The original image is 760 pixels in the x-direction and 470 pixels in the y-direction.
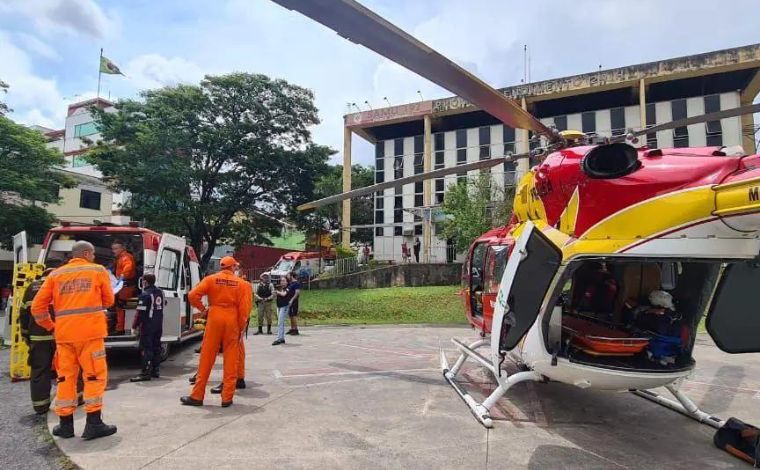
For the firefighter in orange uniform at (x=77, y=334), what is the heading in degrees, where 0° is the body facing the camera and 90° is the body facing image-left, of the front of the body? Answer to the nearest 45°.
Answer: approximately 180°

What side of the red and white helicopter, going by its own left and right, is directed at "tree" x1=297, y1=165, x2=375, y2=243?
front

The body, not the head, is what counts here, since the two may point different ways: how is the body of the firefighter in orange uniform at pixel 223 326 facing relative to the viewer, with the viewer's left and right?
facing away from the viewer

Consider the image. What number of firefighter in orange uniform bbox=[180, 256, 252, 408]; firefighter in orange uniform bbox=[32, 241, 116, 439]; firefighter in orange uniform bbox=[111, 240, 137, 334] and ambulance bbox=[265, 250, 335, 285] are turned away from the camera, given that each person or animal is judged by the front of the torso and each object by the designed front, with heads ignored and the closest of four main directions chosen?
2

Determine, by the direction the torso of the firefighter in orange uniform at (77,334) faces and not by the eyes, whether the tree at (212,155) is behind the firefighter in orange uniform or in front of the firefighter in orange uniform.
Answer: in front

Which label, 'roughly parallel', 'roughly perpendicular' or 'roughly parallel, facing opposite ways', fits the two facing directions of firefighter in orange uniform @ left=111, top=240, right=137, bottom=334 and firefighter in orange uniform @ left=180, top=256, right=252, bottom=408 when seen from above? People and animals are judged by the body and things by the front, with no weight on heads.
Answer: roughly perpendicular

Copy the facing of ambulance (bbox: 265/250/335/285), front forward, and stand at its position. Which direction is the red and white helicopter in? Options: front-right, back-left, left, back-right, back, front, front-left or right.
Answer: front-left

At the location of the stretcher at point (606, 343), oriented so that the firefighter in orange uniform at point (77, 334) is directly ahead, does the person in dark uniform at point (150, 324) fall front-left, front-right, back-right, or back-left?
front-right

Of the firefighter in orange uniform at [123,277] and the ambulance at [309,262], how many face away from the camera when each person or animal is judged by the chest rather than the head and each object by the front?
0

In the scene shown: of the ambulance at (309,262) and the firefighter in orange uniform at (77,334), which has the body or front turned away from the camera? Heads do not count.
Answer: the firefighter in orange uniform
